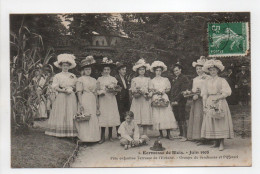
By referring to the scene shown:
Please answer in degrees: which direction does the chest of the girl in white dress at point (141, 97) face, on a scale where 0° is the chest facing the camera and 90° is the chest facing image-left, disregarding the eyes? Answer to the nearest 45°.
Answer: approximately 0°

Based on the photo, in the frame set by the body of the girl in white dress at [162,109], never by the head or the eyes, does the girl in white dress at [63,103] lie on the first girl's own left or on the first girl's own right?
on the first girl's own right

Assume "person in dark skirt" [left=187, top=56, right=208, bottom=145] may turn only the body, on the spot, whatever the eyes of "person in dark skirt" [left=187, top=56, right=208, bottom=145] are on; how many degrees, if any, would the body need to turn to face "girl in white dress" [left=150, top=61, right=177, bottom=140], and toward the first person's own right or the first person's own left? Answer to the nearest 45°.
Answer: approximately 45° to the first person's own right

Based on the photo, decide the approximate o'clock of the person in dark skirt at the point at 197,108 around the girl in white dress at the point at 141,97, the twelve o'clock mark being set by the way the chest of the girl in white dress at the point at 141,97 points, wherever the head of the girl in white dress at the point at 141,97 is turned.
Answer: the person in dark skirt at the point at 197,108 is roughly at 9 o'clock from the girl in white dress at the point at 141,97.

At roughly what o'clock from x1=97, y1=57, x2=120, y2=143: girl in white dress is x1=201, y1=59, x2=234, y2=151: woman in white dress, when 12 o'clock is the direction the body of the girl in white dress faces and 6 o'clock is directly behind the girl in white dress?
The woman in white dress is roughly at 9 o'clock from the girl in white dress.

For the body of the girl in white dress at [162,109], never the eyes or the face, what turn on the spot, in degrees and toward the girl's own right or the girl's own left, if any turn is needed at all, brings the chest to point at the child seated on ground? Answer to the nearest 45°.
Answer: approximately 90° to the girl's own right

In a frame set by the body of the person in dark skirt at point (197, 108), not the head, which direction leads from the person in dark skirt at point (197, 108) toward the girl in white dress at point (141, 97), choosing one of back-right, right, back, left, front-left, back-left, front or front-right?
front-right

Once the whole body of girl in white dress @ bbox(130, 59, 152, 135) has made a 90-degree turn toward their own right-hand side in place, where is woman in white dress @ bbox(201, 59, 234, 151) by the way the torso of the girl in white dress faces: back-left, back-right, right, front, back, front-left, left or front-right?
back

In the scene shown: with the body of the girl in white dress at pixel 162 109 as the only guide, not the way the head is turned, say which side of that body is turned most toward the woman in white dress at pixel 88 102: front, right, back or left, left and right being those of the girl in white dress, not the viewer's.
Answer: right
